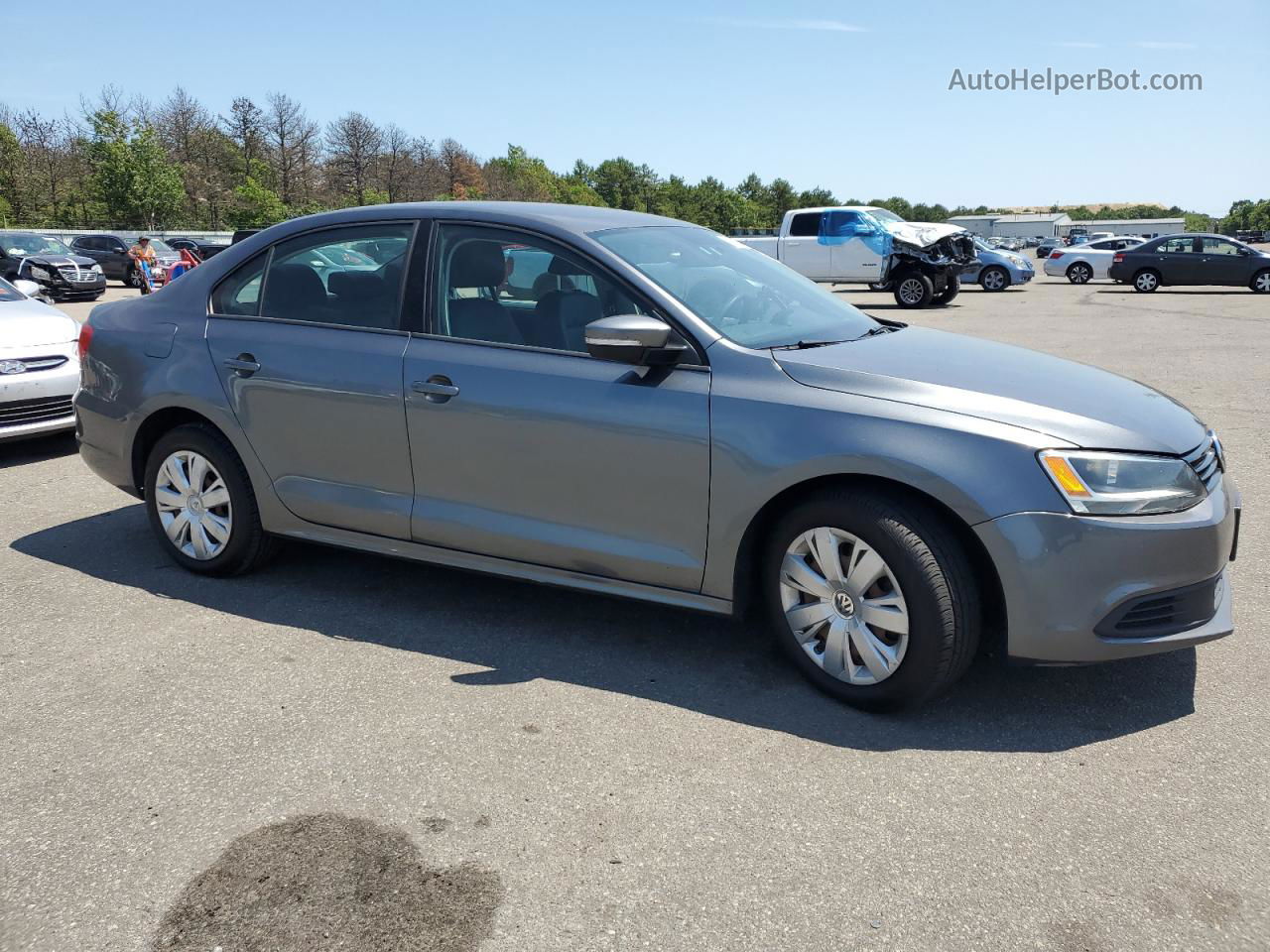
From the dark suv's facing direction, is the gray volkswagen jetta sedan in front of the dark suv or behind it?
in front

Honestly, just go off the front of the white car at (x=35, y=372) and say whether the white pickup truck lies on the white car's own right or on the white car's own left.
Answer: on the white car's own left

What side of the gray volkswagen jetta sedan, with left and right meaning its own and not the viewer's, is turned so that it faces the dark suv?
back

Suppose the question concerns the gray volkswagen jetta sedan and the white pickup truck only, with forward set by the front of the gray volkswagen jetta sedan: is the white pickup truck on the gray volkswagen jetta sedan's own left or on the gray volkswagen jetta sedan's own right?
on the gray volkswagen jetta sedan's own left

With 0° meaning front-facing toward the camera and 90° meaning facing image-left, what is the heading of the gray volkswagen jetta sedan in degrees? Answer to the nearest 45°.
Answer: approximately 315°

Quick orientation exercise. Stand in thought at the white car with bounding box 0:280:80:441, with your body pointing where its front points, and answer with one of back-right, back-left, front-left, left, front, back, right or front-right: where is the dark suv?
back-left
